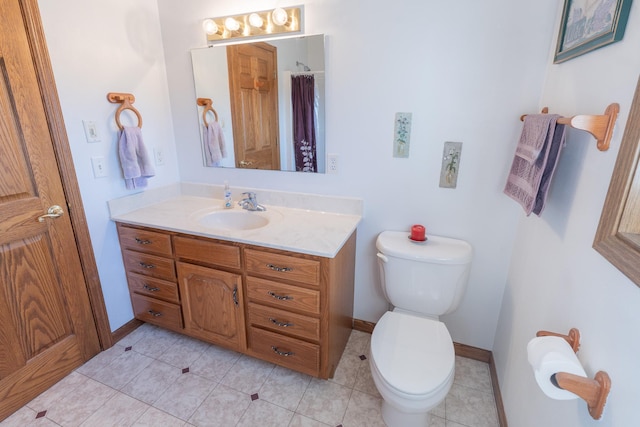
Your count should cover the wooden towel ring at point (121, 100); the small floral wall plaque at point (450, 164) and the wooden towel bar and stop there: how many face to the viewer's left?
1

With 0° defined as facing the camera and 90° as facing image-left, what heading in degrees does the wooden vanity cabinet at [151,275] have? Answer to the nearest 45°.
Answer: approximately 45°

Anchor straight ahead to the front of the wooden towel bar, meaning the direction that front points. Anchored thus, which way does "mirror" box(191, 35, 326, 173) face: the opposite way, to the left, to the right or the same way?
to the left

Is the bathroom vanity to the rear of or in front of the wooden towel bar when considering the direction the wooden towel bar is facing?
in front

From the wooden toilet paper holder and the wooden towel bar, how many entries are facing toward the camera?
0

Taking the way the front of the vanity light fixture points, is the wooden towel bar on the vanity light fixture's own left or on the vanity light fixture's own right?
on the vanity light fixture's own left

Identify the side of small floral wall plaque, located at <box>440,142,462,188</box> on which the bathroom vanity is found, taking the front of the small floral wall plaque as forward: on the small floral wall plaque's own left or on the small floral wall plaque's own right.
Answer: on the small floral wall plaque's own right

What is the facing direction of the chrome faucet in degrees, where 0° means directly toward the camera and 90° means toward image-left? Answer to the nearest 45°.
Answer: approximately 45°

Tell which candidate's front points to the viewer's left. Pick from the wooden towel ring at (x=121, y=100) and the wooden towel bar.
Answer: the wooden towel bar

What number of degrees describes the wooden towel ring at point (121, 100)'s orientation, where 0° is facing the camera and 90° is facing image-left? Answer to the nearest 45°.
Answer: approximately 315°

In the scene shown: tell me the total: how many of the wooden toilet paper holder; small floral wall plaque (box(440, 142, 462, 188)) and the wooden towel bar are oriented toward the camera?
1

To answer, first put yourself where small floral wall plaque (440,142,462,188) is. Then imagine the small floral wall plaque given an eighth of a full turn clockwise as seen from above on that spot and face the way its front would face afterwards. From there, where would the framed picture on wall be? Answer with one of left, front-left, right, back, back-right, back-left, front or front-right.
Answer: left

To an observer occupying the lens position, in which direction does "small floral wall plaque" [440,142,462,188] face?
facing the viewer

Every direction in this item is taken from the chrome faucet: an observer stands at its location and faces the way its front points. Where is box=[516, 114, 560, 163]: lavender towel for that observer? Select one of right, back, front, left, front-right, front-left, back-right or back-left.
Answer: left

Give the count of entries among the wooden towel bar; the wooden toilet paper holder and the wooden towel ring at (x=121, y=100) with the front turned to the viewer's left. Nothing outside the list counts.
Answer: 2

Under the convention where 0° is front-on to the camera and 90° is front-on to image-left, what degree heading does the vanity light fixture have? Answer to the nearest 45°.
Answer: approximately 45°
